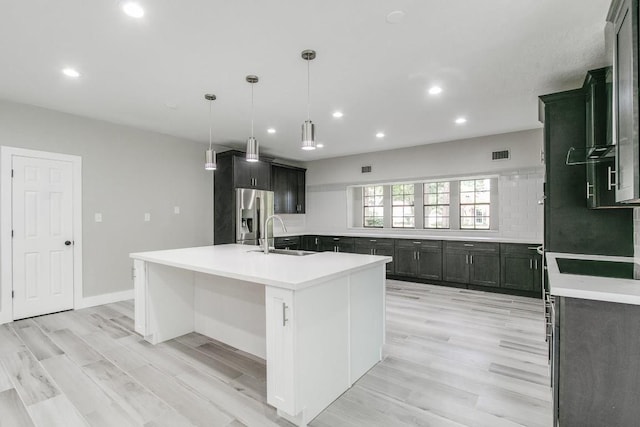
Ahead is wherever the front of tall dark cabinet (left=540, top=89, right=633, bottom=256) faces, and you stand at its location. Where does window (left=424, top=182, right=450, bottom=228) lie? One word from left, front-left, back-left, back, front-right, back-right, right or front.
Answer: front-right

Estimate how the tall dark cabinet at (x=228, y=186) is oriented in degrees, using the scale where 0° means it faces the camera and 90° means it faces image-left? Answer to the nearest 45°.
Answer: approximately 315°

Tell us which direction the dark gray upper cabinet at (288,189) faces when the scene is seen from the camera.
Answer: facing the viewer and to the right of the viewer

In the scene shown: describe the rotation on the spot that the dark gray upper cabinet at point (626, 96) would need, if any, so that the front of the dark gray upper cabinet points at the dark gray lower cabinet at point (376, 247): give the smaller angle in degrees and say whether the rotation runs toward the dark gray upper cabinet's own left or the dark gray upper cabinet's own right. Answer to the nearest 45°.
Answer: approximately 45° to the dark gray upper cabinet's own right

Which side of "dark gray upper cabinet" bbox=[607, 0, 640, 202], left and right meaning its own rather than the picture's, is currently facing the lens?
left

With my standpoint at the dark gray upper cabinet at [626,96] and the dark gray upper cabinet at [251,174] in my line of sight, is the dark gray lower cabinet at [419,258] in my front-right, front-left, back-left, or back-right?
front-right

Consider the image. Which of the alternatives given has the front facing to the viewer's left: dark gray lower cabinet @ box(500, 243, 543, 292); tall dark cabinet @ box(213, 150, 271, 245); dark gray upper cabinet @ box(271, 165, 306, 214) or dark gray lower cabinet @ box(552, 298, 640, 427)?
dark gray lower cabinet @ box(552, 298, 640, 427)

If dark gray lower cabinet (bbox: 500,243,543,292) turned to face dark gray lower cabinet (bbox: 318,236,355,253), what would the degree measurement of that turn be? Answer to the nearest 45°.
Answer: approximately 90° to its right

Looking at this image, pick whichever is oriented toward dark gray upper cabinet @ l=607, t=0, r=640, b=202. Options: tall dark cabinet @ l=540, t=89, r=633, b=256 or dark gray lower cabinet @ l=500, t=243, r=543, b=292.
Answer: the dark gray lower cabinet

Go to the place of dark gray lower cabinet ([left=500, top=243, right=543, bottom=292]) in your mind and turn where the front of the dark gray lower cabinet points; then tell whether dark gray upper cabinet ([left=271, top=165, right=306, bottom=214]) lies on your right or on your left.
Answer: on your right

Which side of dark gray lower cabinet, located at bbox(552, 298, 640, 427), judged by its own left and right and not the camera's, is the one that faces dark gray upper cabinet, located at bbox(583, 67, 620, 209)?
right

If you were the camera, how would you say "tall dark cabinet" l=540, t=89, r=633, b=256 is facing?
facing to the left of the viewer

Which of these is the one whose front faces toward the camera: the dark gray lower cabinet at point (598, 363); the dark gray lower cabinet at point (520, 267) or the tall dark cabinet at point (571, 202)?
the dark gray lower cabinet at point (520, 267)

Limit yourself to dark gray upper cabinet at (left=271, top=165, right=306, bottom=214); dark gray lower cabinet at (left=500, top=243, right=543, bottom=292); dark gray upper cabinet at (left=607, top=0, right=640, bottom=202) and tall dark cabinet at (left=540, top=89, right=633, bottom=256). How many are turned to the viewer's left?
2

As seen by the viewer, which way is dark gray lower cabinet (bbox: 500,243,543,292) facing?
toward the camera

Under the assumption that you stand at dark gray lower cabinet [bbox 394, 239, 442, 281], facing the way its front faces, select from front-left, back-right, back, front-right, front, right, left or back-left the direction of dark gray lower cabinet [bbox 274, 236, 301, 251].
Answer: right

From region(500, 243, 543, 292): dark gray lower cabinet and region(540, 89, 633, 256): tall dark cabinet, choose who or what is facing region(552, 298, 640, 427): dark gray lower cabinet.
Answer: region(500, 243, 543, 292): dark gray lower cabinet

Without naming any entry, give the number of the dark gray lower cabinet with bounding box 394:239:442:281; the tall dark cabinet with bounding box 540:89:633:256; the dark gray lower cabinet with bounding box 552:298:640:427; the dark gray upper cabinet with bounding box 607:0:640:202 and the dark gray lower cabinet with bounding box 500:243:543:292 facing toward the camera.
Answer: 2
